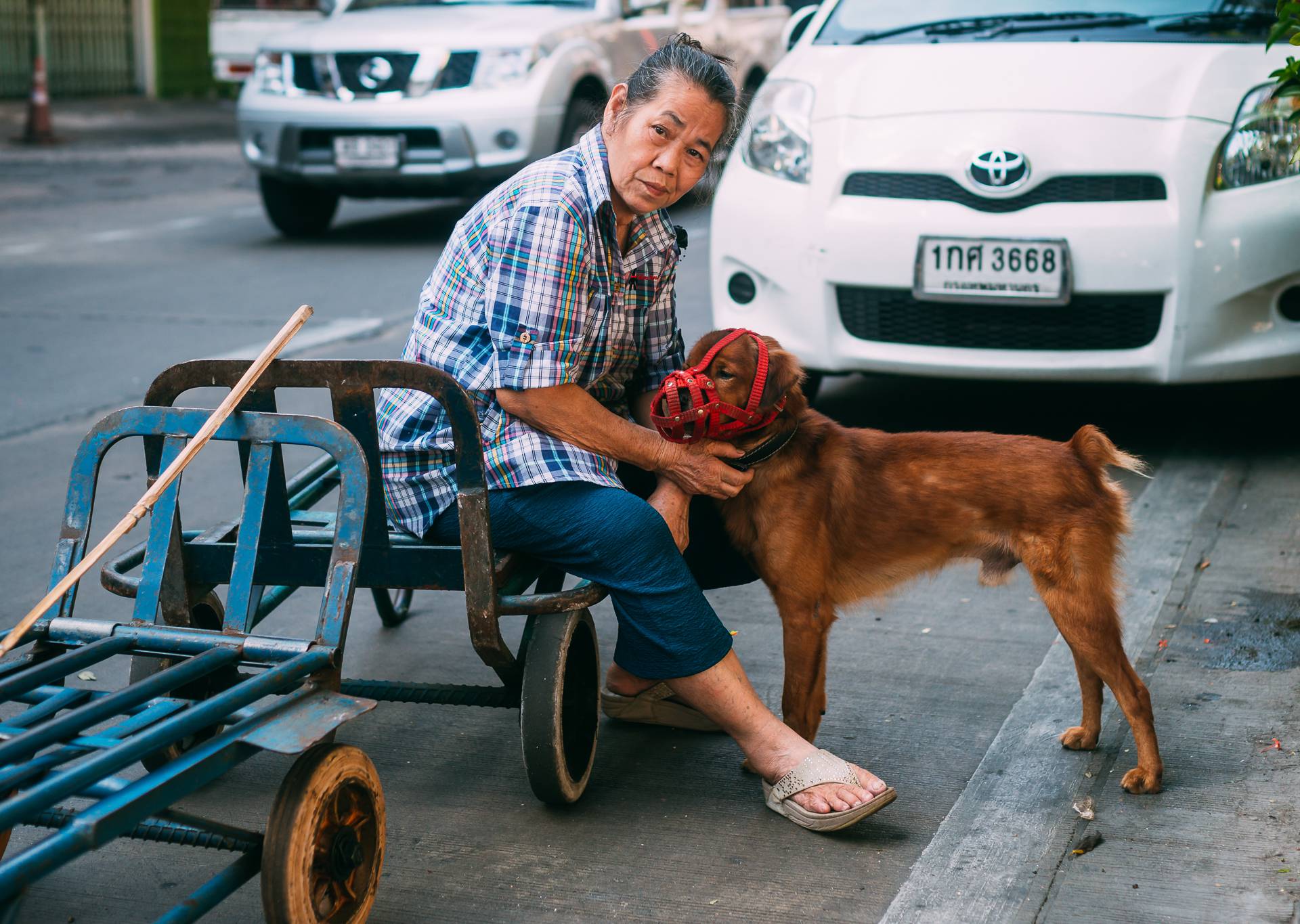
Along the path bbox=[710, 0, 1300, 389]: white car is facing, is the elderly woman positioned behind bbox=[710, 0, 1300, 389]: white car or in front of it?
in front

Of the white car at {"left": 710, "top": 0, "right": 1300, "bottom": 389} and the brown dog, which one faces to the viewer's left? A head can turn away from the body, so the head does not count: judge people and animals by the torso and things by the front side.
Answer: the brown dog

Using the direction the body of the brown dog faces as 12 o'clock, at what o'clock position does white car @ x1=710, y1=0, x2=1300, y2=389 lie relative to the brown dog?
The white car is roughly at 3 o'clock from the brown dog.

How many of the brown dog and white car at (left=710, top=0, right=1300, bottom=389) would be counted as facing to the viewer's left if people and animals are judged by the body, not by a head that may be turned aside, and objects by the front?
1

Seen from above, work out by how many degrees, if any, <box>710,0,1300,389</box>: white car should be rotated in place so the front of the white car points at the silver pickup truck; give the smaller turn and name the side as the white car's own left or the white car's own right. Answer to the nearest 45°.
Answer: approximately 135° to the white car's own right

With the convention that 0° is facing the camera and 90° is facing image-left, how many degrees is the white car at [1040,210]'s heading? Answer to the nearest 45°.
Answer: approximately 0°

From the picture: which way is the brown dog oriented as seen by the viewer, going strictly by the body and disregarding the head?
to the viewer's left

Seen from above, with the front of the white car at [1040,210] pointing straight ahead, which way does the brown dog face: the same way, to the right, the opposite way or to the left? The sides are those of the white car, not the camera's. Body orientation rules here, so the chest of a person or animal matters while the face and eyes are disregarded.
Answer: to the right

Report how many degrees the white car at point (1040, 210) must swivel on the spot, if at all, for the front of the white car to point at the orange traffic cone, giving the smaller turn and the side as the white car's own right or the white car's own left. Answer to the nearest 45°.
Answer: approximately 135° to the white car's own right

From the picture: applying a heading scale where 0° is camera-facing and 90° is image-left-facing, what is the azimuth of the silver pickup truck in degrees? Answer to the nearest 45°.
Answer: approximately 45°

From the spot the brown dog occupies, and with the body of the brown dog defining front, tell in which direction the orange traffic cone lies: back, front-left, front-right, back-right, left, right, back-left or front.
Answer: front-right

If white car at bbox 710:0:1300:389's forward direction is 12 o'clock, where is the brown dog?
The brown dog is roughly at 12 o'clock from the white car.

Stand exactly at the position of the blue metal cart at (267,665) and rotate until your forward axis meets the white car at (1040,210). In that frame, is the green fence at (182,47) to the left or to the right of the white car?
left

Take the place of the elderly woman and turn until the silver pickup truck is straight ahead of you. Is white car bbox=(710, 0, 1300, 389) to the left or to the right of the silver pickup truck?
right

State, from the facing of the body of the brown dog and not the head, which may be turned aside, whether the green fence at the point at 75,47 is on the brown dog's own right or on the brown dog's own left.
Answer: on the brown dog's own right
